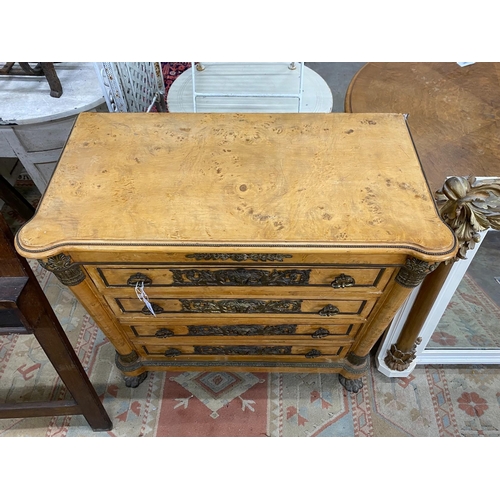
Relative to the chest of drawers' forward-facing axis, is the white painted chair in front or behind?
behind

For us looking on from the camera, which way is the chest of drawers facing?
facing the viewer
